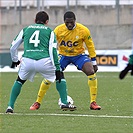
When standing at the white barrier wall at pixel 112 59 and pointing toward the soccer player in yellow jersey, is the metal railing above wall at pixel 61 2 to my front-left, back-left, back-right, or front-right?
back-right

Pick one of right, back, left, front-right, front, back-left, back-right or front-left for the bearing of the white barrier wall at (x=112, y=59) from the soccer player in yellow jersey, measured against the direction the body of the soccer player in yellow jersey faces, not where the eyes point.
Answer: back

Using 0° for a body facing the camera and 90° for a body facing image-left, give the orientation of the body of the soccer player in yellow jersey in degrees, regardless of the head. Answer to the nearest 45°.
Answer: approximately 0°

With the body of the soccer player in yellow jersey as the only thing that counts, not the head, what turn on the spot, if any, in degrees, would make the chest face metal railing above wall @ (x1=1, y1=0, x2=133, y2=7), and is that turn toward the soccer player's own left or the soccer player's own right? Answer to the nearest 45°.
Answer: approximately 180°
